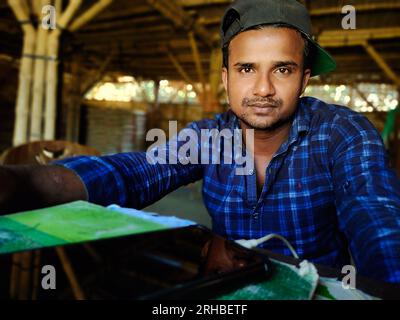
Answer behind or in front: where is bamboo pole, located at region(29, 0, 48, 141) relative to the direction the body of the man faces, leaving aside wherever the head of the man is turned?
behind

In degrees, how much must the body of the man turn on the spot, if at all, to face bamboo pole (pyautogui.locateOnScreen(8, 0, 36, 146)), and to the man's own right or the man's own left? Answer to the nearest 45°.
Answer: approximately 135° to the man's own right

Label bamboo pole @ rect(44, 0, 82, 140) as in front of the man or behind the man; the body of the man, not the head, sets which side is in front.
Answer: behind

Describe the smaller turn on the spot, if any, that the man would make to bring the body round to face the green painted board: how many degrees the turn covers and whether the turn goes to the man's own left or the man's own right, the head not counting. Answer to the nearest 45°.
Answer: approximately 45° to the man's own right

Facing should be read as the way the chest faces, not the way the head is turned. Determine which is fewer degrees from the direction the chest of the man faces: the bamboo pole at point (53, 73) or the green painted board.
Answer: the green painted board

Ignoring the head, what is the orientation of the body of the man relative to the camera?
toward the camera

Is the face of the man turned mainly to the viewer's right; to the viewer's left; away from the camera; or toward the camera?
toward the camera
